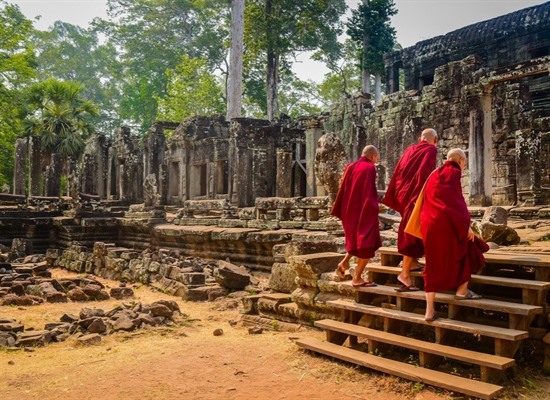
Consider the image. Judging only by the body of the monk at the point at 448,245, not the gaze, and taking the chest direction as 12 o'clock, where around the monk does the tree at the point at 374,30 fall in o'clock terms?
The tree is roughly at 10 o'clock from the monk.

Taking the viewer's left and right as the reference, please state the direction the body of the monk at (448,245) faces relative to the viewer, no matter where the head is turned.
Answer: facing away from the viewer and to the right of the viewer

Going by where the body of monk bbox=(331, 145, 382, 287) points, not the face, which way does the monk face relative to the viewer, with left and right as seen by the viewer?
facing away from the viewer and to the right of the viewer

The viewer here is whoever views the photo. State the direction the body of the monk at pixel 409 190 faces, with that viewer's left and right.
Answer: facing away from the viewer and to the right of the viewer

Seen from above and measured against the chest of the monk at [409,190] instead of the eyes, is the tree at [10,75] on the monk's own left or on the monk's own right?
on the monk's own left

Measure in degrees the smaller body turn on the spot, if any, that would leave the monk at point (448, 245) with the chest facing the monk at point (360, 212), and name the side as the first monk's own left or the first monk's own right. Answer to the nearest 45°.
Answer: approximately 90° to the first monk's own left

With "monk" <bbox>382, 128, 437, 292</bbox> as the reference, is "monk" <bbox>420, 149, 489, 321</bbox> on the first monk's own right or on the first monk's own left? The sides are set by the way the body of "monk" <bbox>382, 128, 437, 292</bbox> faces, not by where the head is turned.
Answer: on the first monk's own right

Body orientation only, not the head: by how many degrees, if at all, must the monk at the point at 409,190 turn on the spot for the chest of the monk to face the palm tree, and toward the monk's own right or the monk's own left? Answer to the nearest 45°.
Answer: approximately 90° to the monk's own left

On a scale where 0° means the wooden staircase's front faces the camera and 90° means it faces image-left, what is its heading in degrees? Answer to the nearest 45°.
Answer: approximately 45°

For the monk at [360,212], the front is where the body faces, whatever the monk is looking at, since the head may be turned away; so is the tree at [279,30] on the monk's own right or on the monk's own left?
on the monk's own left
